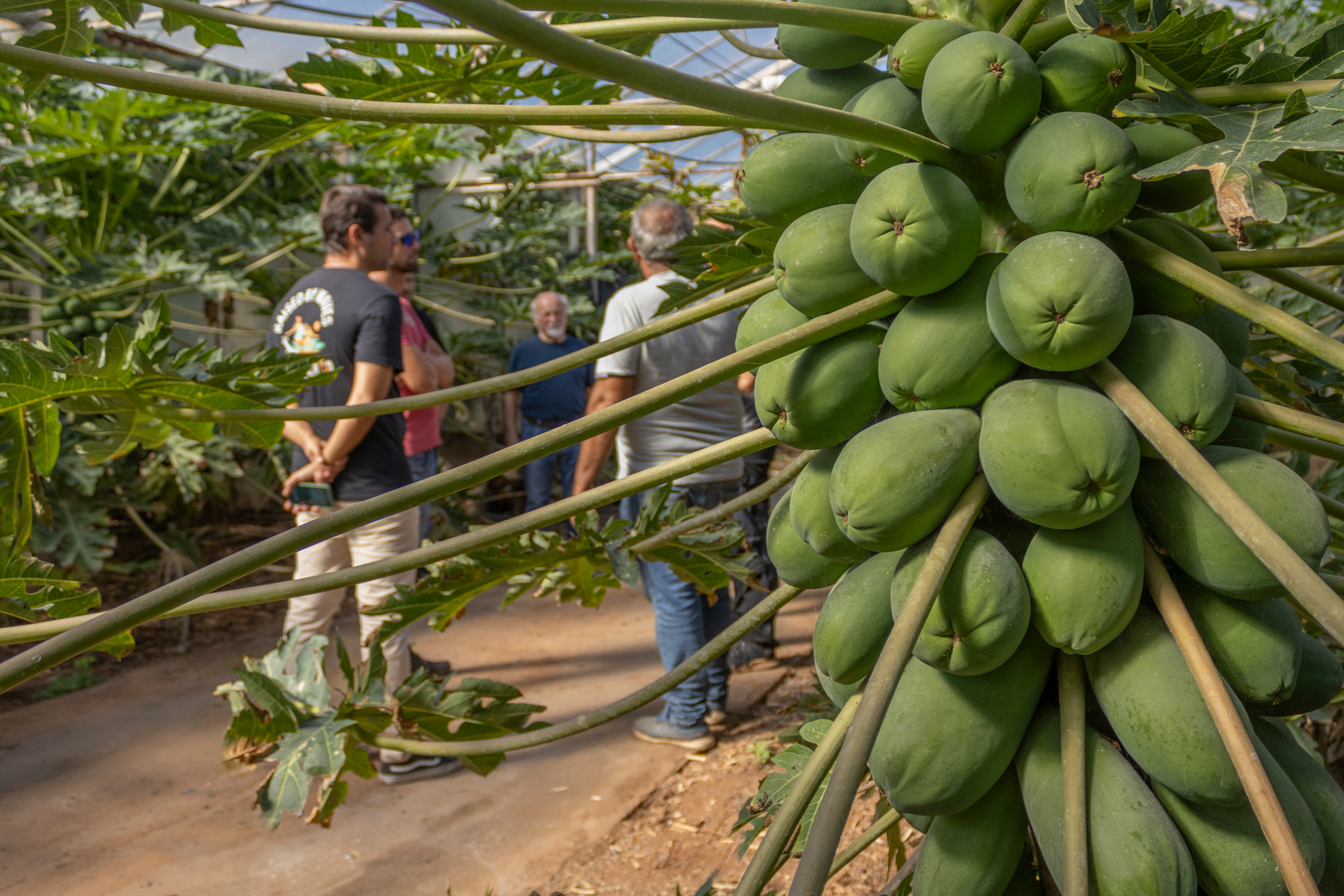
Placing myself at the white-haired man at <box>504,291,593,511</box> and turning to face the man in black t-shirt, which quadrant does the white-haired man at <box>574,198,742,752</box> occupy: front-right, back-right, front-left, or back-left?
front-left

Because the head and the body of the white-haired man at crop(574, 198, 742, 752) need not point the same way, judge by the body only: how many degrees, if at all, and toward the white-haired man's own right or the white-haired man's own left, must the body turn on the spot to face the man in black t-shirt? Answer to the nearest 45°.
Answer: approximately 45° to the white-haired man's own left

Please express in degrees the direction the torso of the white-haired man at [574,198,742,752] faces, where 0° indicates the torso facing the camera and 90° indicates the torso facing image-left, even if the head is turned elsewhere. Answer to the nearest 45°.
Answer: approximately 135°

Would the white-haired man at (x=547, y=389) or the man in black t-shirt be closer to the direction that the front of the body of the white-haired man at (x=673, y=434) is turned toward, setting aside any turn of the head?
the white-haired man

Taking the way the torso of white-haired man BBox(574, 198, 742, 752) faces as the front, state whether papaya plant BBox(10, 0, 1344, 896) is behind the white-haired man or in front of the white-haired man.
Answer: behind

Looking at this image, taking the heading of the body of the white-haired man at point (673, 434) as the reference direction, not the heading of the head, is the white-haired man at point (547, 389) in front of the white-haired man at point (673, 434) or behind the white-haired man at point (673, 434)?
in front

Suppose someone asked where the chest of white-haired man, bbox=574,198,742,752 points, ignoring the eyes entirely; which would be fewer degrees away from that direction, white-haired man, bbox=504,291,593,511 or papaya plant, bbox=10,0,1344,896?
the white-haired man

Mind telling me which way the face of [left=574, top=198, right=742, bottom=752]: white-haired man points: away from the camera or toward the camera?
away from the camera
